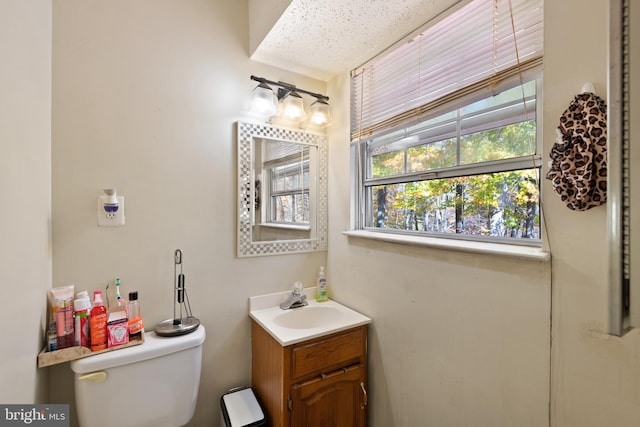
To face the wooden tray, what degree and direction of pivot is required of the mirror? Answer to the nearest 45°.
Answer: approximately 90° to its right

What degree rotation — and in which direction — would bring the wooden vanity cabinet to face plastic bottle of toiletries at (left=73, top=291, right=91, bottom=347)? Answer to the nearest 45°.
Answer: approximately 135° to its right

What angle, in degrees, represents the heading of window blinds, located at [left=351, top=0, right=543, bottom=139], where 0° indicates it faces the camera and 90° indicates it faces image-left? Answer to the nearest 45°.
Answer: approximately 45°

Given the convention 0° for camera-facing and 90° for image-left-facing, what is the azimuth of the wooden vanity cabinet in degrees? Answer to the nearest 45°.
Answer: approximately 315°

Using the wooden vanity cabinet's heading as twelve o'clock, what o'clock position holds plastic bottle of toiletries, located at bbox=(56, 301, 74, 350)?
The plastic bottle of toiletries is roughly at 4 o'clock from the wooden vanity cabinet.
